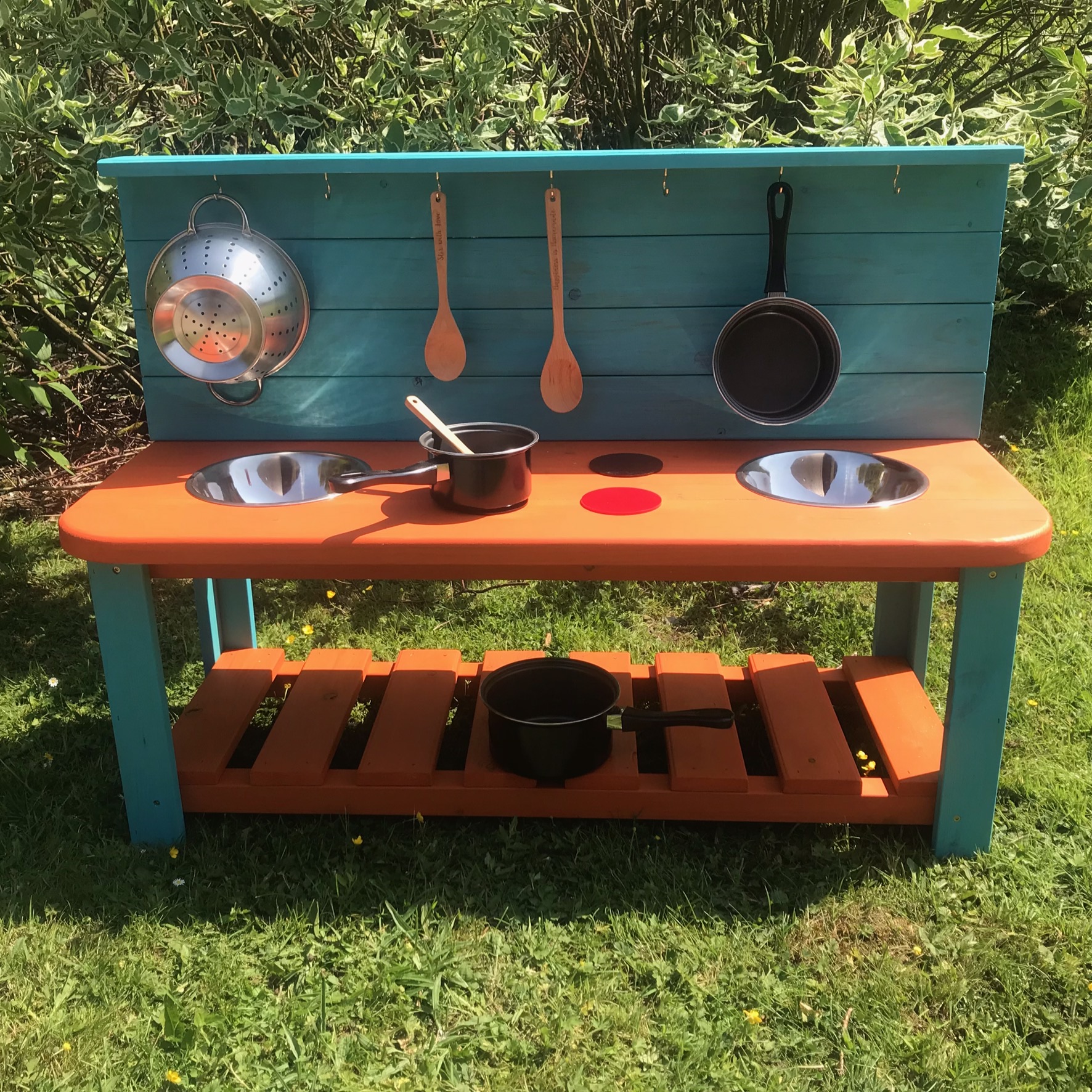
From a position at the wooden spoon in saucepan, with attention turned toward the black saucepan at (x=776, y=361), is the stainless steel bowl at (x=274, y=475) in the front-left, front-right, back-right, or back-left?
back-left

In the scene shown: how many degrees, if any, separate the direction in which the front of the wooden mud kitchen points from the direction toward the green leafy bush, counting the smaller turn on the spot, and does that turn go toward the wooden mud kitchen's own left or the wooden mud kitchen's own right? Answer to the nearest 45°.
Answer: approximately 180°

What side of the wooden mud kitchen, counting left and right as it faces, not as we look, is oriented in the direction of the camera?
front
